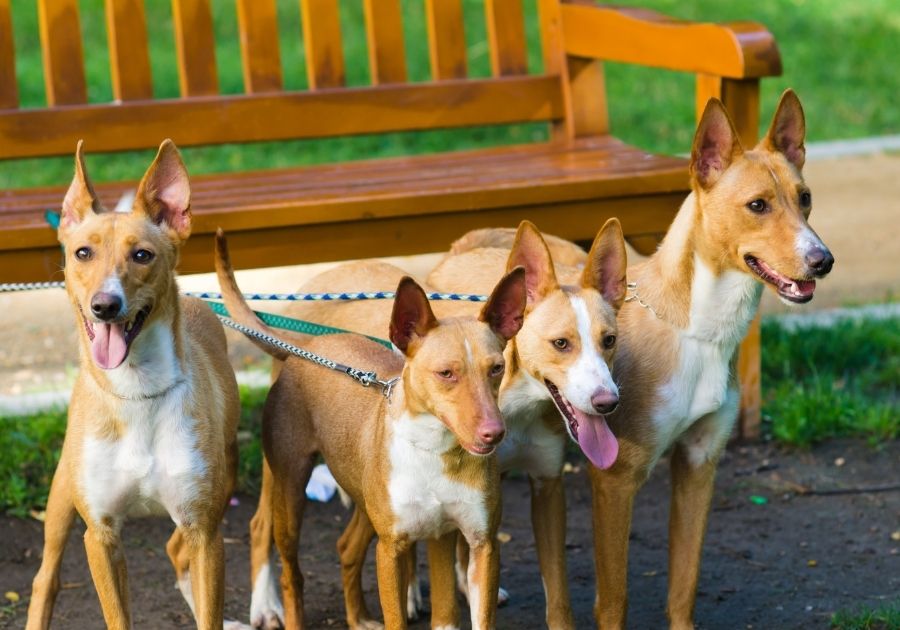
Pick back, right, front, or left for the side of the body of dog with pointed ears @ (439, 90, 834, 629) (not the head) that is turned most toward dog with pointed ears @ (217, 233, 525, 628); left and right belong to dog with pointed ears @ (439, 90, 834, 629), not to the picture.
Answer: right

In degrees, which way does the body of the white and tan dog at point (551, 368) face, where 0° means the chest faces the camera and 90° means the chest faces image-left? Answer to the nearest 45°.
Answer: approximately 315°

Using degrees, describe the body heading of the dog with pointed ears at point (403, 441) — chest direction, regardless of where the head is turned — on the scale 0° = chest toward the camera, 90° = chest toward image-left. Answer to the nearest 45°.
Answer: approximately 315°

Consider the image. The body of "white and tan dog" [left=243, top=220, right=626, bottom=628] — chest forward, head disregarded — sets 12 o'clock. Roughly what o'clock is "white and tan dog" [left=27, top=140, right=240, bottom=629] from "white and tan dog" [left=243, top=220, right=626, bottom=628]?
"white and tan dog" [left=27, top=140, right=240, bottom=629] is roughly at 4 o'clock from "white and tan dog" [left=243, top=220, right=626, bottom=628].

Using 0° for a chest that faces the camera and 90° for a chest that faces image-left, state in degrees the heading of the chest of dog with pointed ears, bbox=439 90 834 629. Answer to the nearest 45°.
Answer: approximately 315°

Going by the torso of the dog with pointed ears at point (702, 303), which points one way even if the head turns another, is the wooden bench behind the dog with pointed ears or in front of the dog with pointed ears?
behind

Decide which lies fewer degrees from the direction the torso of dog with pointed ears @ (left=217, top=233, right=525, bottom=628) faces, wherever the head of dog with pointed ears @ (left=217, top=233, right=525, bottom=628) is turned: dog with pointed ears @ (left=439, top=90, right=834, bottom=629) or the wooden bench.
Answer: the dog with pointed ears

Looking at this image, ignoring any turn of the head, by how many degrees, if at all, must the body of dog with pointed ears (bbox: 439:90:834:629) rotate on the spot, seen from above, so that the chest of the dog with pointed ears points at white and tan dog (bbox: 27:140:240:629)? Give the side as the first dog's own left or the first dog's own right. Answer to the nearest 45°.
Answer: approximately 135° to the first dog's own right
